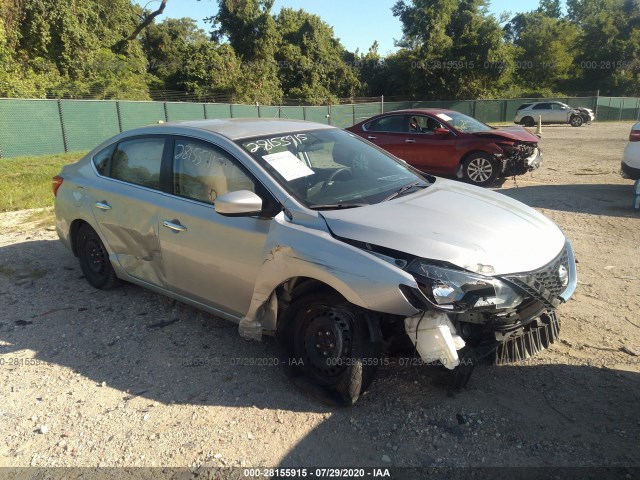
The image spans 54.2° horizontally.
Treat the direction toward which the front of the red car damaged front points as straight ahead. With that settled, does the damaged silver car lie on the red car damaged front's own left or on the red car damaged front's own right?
on the red car damaged front's own right

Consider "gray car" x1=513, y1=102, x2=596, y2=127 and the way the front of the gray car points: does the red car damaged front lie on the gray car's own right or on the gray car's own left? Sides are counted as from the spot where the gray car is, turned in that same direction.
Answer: on the gray car's own right

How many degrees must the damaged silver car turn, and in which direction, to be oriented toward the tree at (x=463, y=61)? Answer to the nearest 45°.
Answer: approximately 135° to its left

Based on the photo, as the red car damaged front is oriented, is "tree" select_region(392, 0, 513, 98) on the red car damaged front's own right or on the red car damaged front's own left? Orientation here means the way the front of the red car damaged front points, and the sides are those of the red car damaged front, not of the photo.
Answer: on the red car damaged front's own left

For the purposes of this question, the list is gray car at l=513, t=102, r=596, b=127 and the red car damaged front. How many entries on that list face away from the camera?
0

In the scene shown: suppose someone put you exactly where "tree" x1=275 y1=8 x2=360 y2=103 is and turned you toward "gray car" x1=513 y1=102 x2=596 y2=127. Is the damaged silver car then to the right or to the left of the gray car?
right

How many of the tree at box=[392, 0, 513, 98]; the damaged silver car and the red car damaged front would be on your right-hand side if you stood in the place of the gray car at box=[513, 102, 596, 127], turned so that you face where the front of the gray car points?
2

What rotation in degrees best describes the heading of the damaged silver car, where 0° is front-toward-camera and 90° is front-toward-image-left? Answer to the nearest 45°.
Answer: approximately 315°

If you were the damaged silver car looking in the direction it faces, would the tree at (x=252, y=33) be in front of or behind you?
behind

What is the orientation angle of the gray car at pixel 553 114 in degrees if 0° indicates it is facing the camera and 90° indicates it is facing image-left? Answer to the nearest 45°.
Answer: approximately 270°

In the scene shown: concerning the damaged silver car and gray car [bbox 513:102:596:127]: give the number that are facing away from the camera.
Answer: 0

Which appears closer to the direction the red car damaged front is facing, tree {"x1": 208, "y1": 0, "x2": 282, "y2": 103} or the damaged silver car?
the damaged silver car

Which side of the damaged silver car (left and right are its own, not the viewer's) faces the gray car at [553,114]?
left

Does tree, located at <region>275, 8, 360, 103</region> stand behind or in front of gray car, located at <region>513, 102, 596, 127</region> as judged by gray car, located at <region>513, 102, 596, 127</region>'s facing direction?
behind
